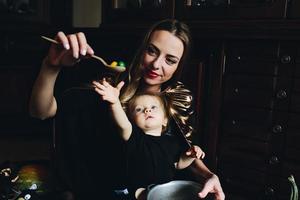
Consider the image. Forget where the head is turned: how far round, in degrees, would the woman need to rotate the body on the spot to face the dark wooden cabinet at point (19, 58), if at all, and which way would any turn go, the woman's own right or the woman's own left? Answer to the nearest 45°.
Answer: approximately 135° to the woman's own right

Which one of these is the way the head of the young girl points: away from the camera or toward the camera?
toward the camera

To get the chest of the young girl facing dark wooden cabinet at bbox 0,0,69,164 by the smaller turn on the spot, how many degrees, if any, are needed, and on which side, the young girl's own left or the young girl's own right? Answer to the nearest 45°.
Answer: approximately 135° to the young girl's own right

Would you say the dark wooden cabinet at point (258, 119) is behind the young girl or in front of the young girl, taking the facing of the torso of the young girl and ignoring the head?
behind

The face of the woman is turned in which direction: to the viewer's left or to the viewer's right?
to the viewer's left

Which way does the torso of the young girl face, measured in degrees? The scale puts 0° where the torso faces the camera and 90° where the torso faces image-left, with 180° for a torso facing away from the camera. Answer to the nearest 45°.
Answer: approximately 0°

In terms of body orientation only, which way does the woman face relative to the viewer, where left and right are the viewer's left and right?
facing the viewer

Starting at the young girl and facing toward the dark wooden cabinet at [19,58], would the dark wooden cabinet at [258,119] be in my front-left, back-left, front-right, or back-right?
front-right
